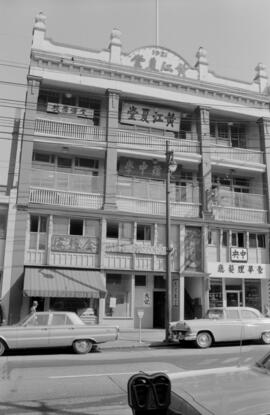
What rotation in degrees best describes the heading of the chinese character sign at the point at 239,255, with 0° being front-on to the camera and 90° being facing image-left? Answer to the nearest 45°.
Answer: approximately 0°

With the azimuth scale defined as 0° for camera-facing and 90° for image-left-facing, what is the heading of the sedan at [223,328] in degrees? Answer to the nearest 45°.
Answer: approximately 45°

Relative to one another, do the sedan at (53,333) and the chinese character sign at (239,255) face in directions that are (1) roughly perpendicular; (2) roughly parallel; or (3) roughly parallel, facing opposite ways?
roughly perpendicular

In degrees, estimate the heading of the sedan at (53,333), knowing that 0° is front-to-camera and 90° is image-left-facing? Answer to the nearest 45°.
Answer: approximately 90°

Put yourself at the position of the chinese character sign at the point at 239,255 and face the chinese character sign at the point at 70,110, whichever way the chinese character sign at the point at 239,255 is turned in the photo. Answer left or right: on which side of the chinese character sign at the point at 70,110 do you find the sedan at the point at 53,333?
left

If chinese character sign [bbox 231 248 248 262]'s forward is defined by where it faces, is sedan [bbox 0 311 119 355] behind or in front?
in front

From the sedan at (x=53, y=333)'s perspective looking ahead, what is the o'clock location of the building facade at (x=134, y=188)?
The building facade is roughly at 4 o'clock from the sedan.

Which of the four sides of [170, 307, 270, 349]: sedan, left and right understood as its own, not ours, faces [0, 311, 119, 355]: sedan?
front

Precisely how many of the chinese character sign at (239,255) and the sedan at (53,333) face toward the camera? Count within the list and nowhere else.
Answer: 1

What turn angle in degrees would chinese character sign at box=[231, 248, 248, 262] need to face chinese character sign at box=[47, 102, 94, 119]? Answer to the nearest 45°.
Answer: approximately 45° to its right
